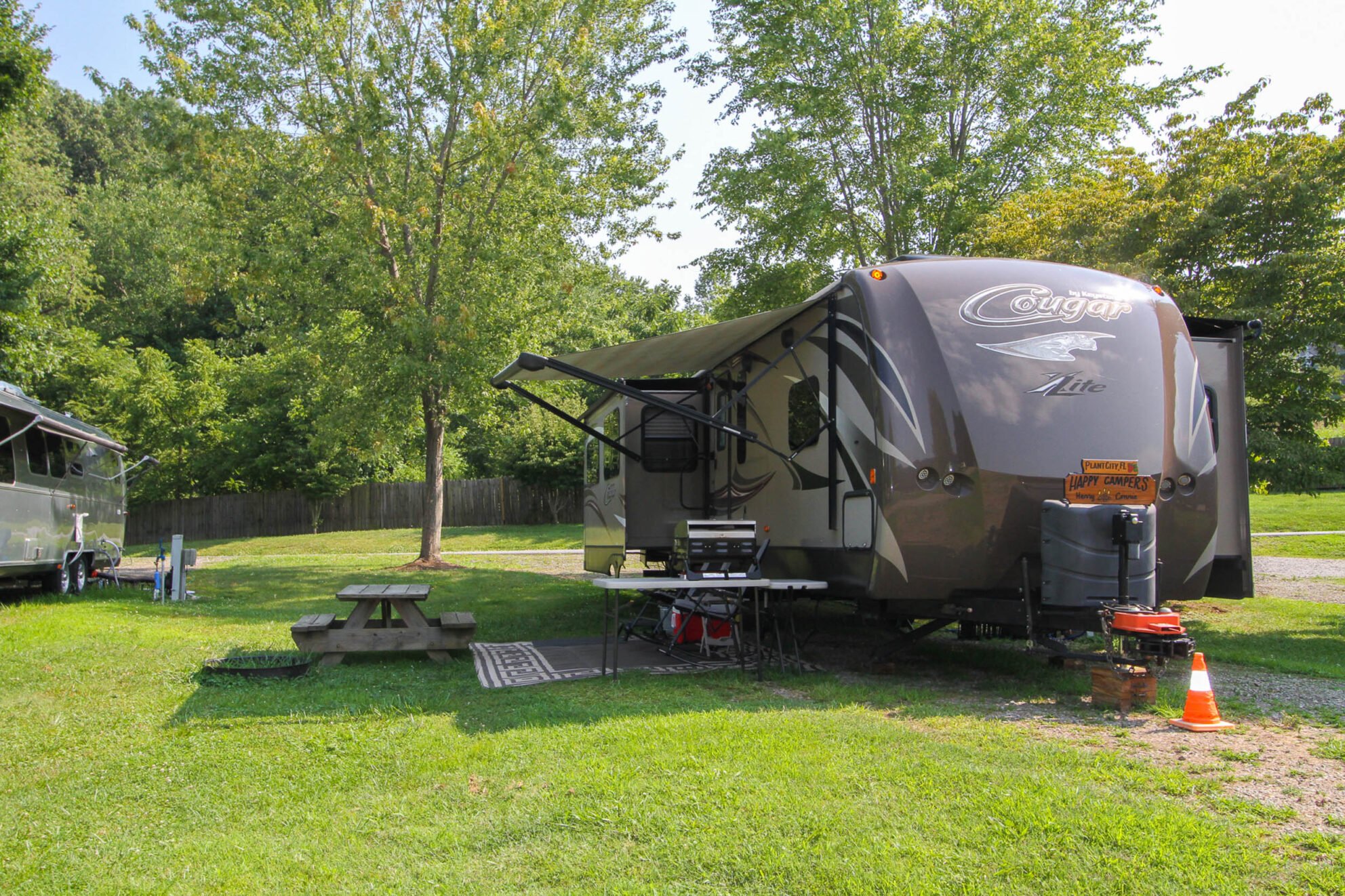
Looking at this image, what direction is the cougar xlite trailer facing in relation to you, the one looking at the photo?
facing the viewer and to the right of the viewer

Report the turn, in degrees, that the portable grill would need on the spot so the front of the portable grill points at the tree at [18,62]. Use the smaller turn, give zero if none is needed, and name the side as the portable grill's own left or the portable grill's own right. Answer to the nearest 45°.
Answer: approximately 135° to the portable grill's own right

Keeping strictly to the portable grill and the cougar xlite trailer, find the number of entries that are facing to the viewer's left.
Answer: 0

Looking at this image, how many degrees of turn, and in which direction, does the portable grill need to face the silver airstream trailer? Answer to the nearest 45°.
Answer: approximately 135° to its right

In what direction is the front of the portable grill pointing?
toward the camera

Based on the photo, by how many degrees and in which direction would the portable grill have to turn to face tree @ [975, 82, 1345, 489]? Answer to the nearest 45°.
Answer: approximately 135° to its left

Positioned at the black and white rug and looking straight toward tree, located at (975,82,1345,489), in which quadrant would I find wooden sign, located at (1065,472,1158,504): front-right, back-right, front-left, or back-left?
front-right

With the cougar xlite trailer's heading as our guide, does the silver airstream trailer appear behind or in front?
behind
